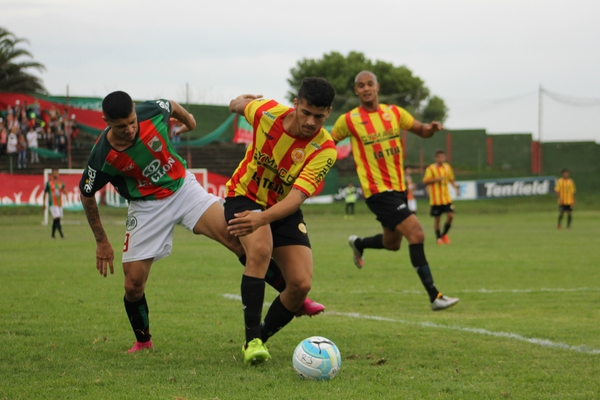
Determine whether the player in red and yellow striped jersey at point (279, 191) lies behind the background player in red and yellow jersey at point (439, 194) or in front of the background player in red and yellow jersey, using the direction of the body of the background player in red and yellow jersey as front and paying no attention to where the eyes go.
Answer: in front

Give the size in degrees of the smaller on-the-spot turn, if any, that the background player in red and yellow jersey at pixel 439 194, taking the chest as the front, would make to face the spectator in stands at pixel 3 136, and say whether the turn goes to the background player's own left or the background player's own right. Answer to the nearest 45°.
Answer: approximately 90° to the background player's own right

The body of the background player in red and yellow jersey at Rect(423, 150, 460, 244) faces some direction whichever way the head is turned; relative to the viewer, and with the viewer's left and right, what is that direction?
facing the viewer

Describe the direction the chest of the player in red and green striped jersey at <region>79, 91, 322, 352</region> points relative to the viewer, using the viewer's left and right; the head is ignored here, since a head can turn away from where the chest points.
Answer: facing the viewer and to the right of the viewer

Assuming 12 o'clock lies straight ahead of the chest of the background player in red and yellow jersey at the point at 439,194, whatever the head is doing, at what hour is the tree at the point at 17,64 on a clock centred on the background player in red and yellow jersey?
The tree is roughly at 4 o'clock from the background player in red and yellow jersey.

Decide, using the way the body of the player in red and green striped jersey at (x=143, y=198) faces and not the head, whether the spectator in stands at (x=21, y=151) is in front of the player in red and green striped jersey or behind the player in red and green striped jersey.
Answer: behind

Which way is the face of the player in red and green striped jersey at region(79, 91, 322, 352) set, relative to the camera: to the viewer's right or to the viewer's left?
to the viewer's right

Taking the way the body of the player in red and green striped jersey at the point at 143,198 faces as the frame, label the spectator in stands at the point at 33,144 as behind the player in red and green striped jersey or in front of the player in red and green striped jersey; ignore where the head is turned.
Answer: behind

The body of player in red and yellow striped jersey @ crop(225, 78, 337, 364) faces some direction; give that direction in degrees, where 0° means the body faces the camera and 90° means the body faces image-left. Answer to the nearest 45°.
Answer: approximately 0°

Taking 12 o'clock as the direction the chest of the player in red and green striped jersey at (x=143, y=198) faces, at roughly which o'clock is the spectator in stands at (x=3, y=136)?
The spectator in stands is roughly at 7 o'clock from the player in red and green striped jersey.

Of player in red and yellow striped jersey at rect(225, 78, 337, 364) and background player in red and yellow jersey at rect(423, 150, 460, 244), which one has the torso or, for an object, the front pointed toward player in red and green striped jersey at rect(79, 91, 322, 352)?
the background player in red and yellow jersey

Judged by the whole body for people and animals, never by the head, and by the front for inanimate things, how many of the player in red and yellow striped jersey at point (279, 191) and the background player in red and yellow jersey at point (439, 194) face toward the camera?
2

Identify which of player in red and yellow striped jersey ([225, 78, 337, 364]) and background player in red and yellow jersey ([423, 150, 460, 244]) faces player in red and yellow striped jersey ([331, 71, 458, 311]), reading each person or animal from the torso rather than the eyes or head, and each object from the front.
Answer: the background player in red and yellow jersey

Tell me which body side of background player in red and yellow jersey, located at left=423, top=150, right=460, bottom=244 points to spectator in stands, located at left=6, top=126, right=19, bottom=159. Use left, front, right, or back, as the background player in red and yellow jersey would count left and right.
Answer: right
